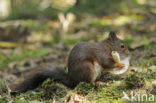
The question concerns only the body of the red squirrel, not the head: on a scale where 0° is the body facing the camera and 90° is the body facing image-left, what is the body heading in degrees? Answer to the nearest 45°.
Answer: approximately 270°
